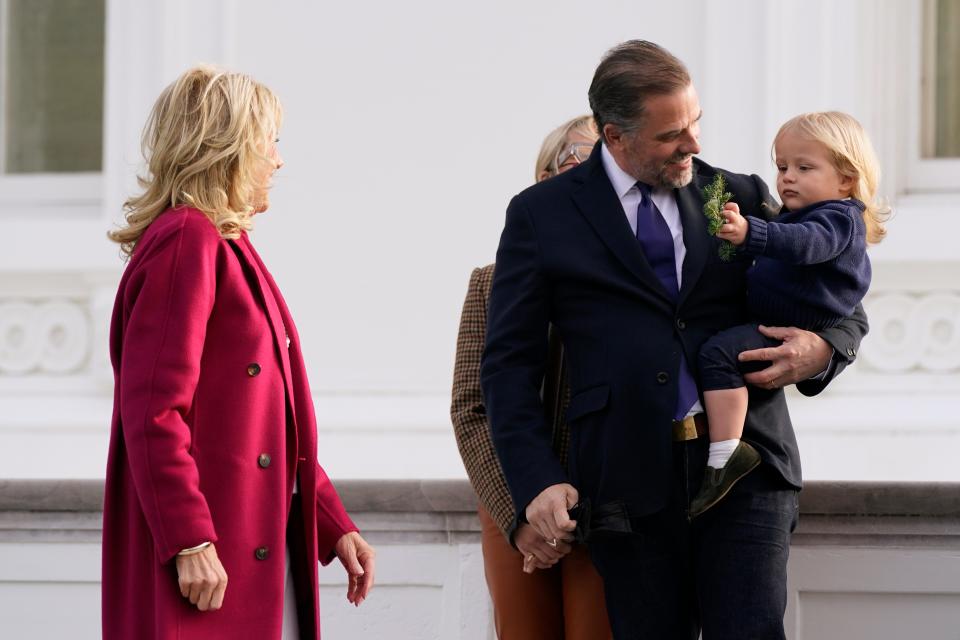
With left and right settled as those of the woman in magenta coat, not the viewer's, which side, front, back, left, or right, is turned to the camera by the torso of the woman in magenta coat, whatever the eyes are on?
right

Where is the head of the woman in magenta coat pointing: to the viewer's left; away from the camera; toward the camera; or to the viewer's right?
to the viewer's right

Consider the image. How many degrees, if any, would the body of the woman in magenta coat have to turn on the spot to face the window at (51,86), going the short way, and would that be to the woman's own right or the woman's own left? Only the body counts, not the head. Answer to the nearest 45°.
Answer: approximately 90° to the woman's own left

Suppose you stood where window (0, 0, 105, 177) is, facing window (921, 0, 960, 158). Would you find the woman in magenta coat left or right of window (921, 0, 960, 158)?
right
